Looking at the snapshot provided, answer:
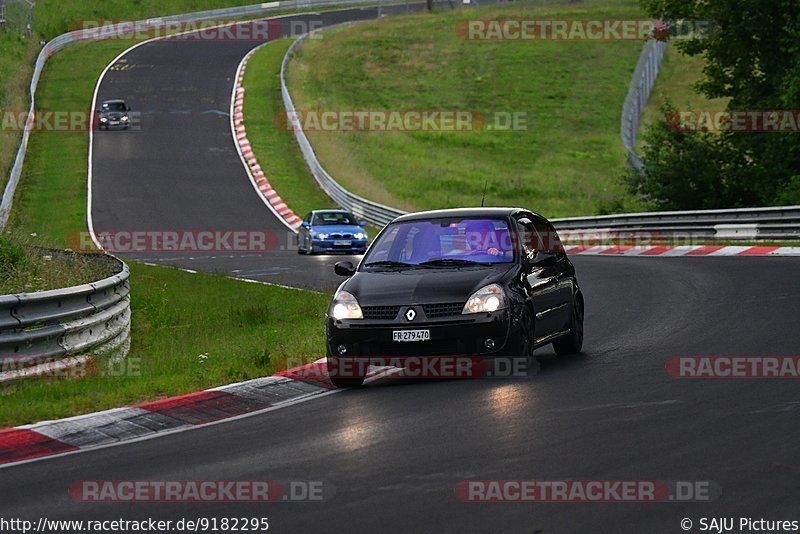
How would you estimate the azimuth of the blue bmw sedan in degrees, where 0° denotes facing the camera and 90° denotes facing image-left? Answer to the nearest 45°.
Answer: approximately 0°

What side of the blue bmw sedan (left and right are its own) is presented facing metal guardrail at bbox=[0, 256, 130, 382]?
front

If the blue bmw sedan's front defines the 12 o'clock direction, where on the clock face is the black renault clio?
The black renault clio is roughly at 12 o'clock from the blue bmw sedan.
